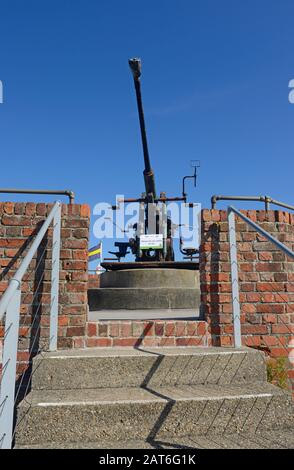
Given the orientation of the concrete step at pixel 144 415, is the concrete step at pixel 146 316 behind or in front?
behind

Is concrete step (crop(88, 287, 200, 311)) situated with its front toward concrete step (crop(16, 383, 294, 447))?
yes

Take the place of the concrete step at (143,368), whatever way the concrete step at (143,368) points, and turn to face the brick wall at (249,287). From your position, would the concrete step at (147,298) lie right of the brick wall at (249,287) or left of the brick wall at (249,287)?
left

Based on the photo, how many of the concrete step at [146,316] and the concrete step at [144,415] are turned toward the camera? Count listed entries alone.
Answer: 2

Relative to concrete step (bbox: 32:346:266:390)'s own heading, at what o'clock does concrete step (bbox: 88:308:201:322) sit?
concrete step (bbox: 88:308:201:322) is roughly at 6 o'clock from concrete step (bbox: 32:346:266:390).

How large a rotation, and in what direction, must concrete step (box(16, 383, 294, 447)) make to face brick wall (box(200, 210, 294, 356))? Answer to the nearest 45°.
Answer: approximately 135° to its left

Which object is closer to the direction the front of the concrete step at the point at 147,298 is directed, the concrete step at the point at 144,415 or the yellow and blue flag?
the concrete step

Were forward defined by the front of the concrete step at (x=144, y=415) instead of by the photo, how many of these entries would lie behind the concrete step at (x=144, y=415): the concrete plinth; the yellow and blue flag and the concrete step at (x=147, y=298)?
3

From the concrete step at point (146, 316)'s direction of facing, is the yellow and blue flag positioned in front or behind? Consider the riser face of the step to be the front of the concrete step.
behind
